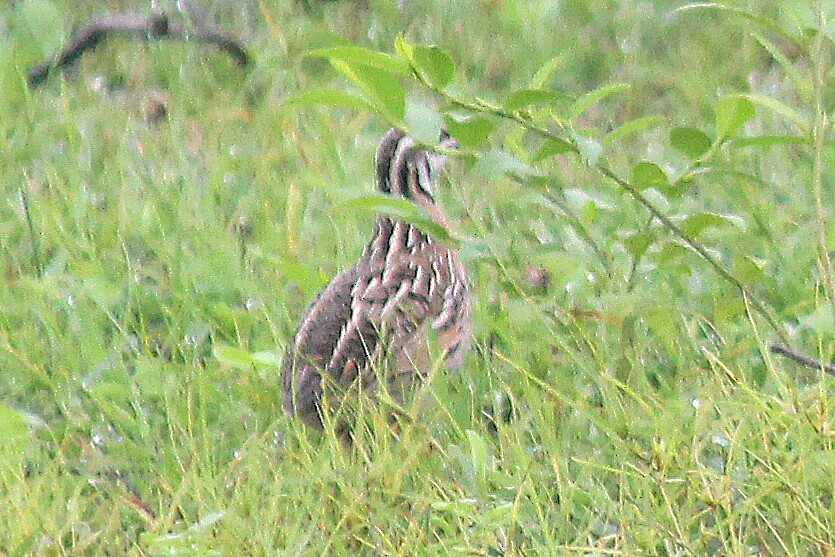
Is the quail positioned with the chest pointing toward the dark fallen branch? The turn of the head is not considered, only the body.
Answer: no

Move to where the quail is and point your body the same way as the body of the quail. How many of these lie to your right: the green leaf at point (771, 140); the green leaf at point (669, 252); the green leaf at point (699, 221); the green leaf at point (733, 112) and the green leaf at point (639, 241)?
5

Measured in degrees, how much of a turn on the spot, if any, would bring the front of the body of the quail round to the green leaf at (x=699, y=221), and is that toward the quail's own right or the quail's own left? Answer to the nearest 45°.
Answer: approximately 90° to the quail's own right

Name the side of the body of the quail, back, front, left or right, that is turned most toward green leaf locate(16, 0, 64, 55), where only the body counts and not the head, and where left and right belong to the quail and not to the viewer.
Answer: left

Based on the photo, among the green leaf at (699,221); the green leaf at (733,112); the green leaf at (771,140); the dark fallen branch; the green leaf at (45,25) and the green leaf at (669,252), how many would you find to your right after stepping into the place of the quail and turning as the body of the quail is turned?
4

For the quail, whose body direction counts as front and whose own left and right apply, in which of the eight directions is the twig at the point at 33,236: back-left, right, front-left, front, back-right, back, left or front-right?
left

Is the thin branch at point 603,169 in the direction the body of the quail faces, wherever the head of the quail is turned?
no

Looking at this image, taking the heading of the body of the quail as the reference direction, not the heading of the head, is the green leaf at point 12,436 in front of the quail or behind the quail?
behind

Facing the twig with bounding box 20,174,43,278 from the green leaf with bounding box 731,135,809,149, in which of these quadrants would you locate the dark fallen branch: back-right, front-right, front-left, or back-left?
front-right

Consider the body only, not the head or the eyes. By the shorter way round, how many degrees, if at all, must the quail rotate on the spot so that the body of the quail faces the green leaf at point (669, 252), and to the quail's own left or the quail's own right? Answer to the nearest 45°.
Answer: approximately 90° to the quail's own right

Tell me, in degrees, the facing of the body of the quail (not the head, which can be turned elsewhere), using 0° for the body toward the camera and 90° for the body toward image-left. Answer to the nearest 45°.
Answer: approximately 225°

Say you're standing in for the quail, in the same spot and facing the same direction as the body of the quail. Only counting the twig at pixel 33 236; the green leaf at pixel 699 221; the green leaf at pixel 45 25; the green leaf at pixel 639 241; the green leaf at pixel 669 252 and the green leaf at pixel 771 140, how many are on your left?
2
